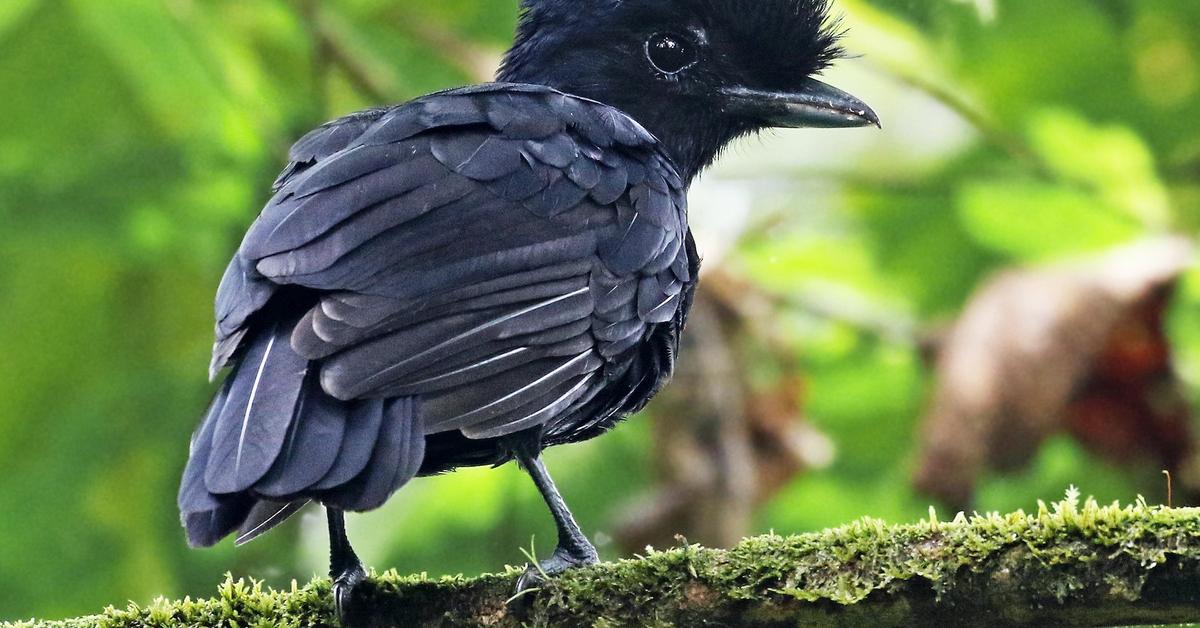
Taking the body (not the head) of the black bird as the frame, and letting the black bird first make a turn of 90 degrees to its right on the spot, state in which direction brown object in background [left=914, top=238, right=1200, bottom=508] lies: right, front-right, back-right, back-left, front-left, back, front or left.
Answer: left

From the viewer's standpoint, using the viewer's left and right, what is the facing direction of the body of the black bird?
facing away from the viewer and to the right of the viewer

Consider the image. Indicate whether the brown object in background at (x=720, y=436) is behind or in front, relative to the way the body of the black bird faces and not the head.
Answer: in front
